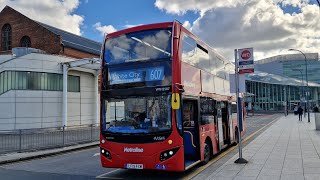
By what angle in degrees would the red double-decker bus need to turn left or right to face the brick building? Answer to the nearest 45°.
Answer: approximately 90° to its right

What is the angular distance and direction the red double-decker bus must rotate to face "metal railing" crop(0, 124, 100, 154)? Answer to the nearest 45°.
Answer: approximately 90° to its right

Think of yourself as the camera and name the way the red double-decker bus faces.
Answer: facing the viewer and to the left of the viewer
